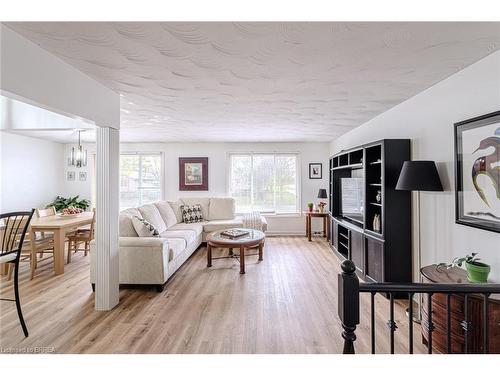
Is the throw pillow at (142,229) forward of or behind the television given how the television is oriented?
forward

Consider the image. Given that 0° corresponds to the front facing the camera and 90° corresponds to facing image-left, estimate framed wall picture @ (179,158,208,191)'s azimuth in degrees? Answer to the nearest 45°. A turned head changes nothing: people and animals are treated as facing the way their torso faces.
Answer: approximately 0°

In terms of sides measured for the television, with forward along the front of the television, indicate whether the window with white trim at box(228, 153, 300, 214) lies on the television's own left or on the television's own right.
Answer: on the television's own right

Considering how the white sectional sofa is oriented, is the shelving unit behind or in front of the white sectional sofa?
in front

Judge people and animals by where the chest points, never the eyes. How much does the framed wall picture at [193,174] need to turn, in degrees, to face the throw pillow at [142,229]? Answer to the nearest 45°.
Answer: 0° — it already faces it

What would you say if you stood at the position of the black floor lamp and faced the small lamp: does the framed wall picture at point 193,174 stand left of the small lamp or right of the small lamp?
left

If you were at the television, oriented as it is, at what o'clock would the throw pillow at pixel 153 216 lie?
The throw pillow is roughly at 1 o'clock from the television.

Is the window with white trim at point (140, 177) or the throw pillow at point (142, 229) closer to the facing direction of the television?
the throw pillow

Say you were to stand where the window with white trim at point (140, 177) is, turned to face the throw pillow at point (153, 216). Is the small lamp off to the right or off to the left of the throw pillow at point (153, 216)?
left

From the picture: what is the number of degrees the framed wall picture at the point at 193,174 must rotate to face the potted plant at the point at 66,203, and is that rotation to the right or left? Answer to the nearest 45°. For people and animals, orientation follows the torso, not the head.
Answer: approximately 90° to its right

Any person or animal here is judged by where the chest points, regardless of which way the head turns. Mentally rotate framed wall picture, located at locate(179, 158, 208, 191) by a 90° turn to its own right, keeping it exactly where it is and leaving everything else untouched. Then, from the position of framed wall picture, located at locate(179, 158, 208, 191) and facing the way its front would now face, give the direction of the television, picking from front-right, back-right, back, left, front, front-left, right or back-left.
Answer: back-left

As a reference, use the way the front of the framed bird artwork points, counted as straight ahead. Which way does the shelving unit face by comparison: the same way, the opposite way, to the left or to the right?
the same way

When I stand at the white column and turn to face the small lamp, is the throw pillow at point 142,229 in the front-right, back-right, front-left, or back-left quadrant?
front-left

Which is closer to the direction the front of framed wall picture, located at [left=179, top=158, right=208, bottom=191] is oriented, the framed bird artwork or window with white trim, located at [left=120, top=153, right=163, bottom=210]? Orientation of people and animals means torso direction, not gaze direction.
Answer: the framed bird artwork

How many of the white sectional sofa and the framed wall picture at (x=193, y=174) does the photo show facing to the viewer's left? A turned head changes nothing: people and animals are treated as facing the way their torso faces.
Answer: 0

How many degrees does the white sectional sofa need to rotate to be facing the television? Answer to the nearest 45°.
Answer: approximately 45° to its left

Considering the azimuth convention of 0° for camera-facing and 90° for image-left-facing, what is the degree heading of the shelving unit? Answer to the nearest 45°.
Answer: approximately 45°

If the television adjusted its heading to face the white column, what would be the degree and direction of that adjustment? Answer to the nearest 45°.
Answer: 0° — it already faces it
